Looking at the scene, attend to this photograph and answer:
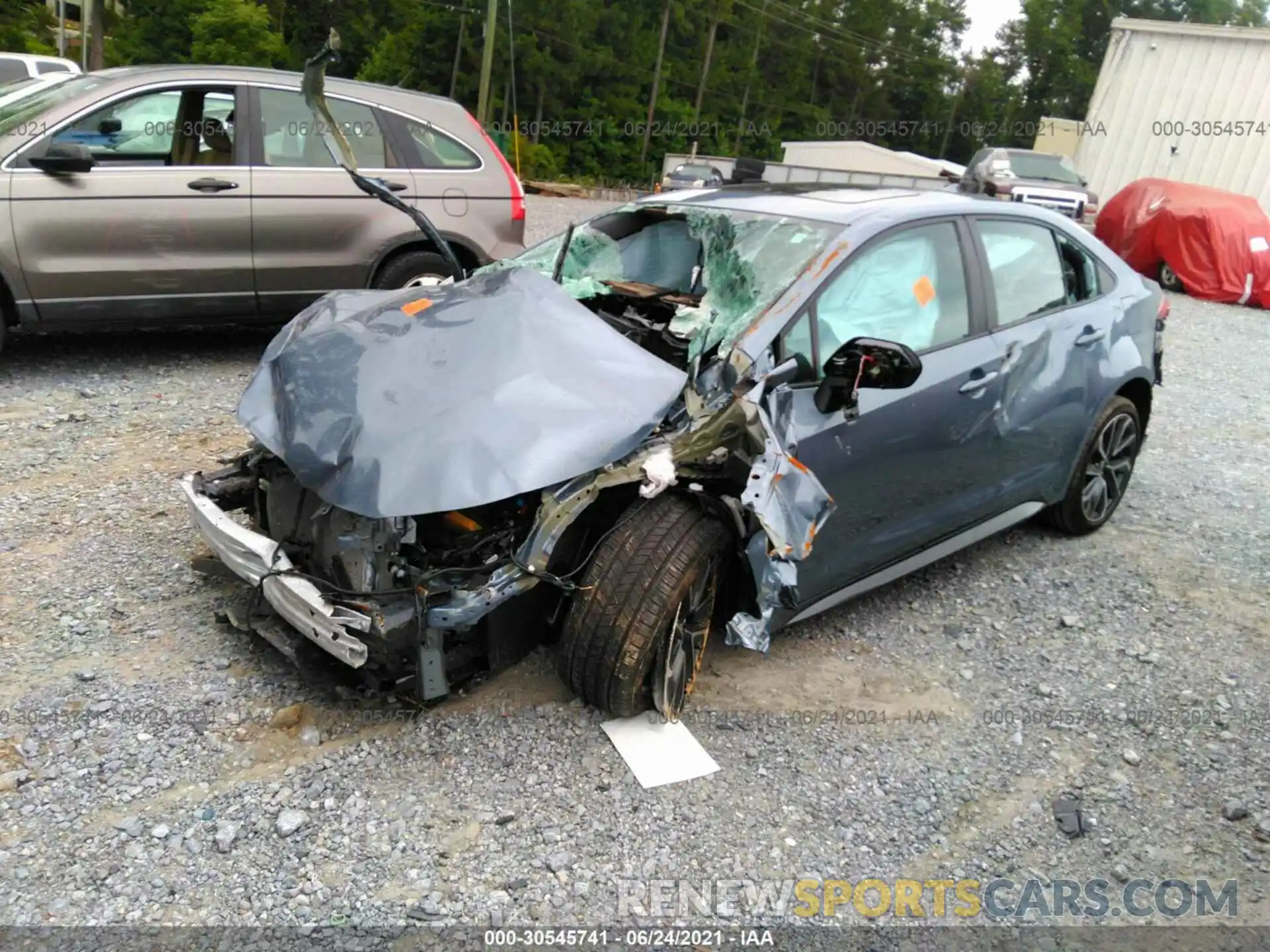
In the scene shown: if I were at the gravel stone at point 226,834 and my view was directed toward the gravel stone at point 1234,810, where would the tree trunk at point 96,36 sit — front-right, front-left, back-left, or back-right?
back-left

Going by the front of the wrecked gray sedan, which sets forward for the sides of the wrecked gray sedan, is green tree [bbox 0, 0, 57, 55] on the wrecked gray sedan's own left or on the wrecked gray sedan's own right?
on the wrecked gray sedan's own right

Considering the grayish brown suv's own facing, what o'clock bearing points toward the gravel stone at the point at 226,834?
The gravel stone is roughly at 9 o'clock from the grayish brown suv.

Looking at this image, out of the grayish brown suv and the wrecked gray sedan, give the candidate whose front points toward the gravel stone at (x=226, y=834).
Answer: the wrecked gray sedan

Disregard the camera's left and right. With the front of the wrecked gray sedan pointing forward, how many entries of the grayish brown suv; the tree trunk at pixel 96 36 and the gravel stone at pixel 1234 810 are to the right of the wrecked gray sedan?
2

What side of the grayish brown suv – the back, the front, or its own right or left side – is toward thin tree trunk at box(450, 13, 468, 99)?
right

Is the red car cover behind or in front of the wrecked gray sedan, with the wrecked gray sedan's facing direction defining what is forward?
behind

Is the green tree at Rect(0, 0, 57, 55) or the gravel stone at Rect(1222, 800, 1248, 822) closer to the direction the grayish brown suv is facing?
the green tree

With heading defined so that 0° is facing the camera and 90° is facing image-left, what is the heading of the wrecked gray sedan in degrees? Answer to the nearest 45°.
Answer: approximately 45°

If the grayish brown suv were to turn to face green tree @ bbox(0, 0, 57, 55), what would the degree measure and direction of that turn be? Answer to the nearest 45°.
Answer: approximately 90° to its right

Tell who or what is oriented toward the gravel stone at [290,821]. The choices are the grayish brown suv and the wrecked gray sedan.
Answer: the wrecked gray sedan

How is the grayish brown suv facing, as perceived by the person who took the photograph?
facing to the left of the viewer
